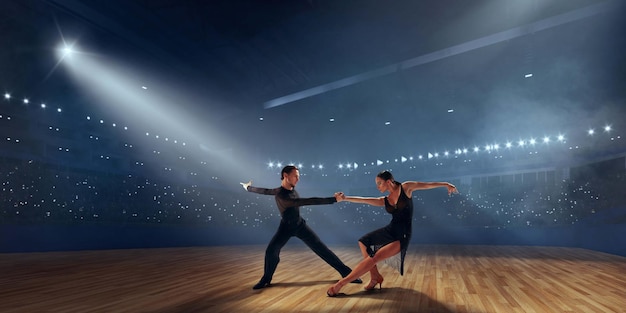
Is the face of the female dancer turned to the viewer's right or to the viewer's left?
to the viewer's left

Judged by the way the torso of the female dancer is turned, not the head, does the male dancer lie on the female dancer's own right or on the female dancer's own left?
on the female dancer's own right

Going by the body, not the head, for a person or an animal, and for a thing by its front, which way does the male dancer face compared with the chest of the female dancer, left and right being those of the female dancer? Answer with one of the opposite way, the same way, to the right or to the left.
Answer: to the left

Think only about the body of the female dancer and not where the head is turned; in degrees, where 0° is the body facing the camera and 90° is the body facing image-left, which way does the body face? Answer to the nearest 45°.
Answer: approximately 45°

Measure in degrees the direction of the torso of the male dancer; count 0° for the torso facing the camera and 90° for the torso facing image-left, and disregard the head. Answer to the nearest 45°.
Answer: approximately 315°
